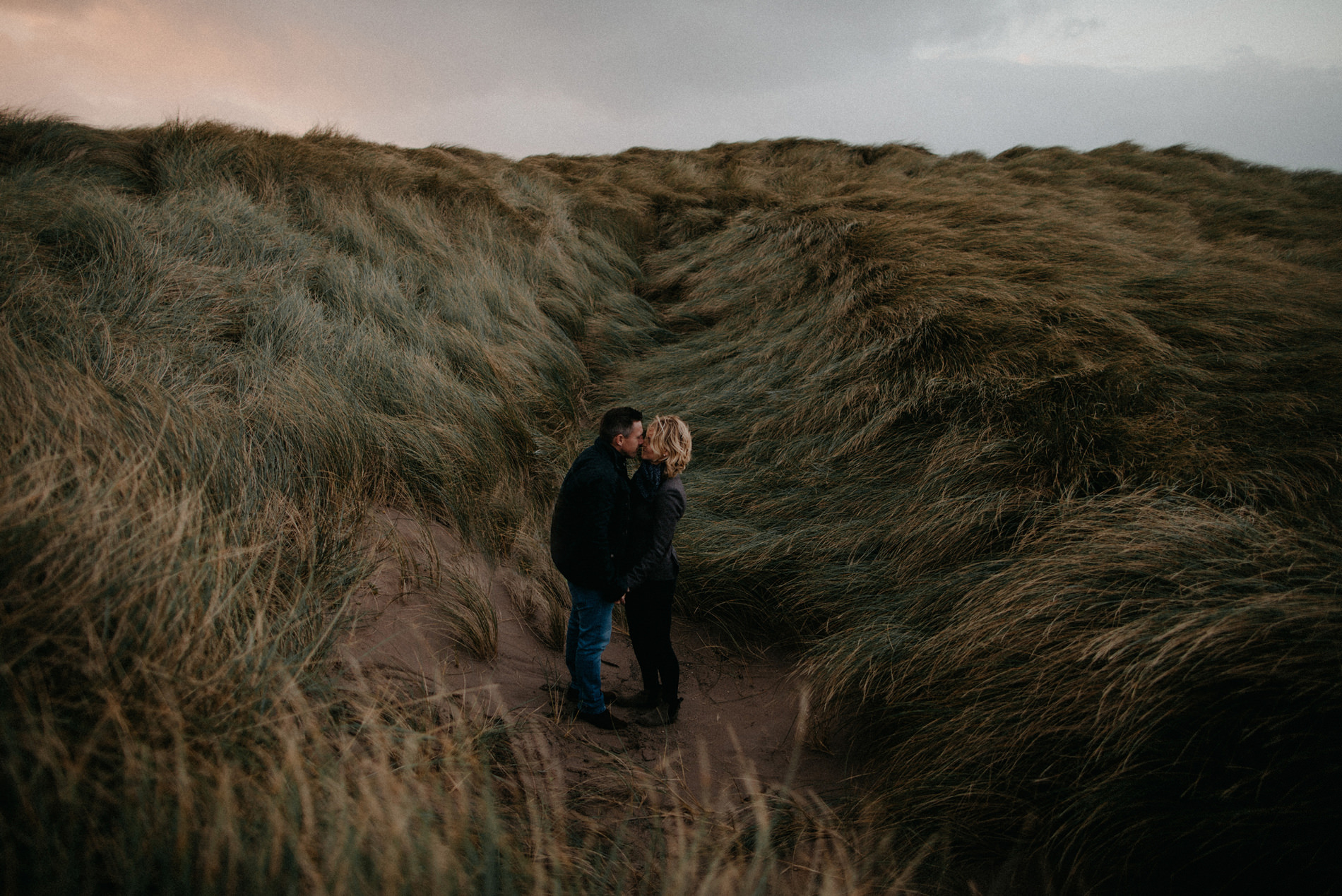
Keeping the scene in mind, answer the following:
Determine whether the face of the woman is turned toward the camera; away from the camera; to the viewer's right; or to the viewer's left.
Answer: to the viewer's left

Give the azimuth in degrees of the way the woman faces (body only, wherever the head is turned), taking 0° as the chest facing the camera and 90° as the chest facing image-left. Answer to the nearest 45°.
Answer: approximately 90°

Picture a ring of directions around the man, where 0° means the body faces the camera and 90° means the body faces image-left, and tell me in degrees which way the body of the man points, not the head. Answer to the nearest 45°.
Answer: approximately 270°

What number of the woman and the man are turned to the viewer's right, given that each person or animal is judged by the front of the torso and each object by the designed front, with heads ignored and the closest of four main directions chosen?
1

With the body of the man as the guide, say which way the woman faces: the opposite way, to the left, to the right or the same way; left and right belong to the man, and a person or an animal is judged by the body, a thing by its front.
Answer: the opposite way

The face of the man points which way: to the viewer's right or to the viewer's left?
to the viewer's right
